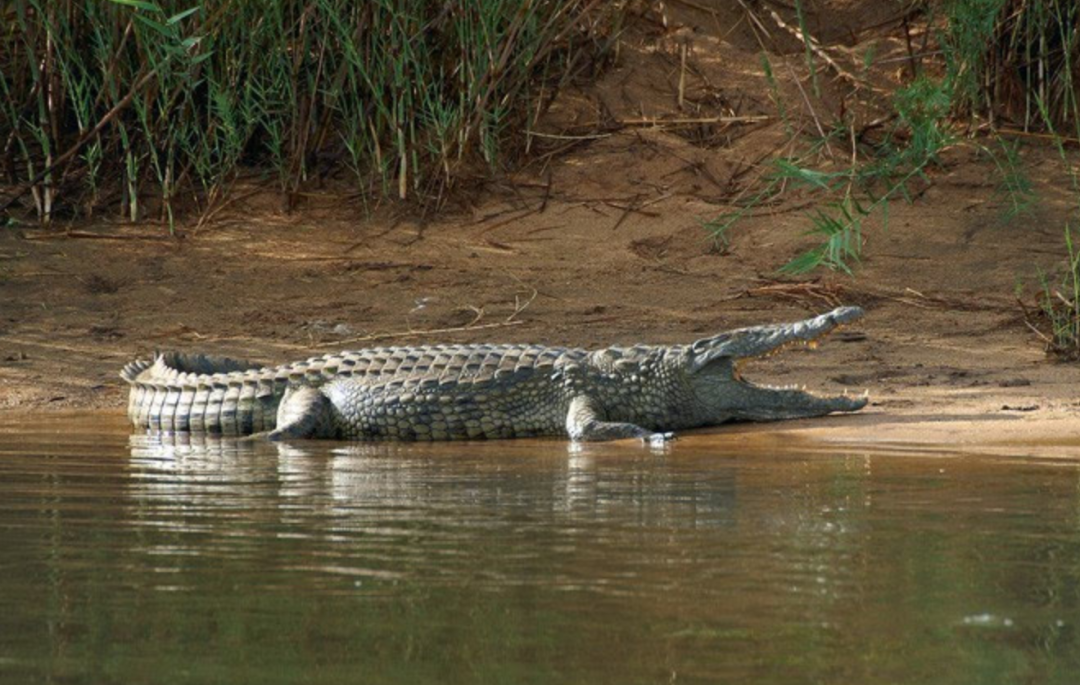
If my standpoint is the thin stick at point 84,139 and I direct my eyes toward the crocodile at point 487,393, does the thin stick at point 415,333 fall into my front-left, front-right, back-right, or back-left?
front-left

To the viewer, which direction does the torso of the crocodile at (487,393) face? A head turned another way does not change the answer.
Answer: to the viewer's right

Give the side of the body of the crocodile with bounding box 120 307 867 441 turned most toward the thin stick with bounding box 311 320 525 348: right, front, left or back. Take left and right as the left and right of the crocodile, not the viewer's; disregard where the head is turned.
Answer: left

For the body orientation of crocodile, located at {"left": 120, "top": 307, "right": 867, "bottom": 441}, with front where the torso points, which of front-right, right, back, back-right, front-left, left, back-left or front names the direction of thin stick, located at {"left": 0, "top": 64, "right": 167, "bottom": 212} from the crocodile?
back-left
